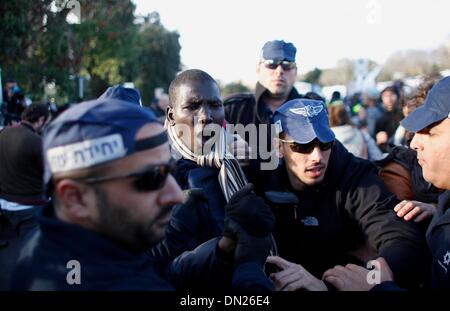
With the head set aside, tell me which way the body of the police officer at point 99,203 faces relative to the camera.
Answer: to the viewer's right

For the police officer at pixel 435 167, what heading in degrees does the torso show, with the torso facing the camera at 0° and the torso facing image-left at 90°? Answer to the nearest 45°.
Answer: approximately 90°

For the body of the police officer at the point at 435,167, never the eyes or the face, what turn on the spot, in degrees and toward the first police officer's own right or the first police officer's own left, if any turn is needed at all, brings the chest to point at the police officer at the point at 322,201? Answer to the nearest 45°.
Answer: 0° — they already face them

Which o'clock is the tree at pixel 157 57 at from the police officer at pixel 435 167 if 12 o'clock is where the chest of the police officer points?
The tree is roughly at 2 o'clock from the police officer.

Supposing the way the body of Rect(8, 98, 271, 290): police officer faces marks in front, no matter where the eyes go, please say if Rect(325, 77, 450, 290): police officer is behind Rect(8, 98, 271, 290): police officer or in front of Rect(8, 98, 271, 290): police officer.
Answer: in front

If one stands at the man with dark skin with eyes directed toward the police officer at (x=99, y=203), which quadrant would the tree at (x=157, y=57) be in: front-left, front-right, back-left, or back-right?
back-right

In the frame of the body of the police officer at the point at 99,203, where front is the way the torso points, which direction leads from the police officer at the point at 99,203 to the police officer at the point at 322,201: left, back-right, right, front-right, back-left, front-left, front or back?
front-left

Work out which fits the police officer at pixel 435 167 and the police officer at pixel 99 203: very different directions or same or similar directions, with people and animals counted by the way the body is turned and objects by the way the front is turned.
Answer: very different directions

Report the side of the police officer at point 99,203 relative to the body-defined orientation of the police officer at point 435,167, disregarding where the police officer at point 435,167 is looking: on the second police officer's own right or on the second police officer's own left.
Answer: on the second police officer's own left

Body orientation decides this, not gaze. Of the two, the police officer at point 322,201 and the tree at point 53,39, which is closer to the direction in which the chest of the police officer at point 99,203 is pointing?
the police officer

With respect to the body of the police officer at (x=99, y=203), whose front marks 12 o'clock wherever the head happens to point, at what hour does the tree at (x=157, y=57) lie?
The tree is roughly at 9 o'clock from the police officer.

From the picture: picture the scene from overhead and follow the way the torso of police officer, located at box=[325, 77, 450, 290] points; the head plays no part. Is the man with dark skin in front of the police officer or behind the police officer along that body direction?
in front

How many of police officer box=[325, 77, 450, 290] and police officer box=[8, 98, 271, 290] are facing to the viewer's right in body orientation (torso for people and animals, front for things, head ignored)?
1

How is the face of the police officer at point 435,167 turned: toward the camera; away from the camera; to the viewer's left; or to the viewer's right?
to the viewer's left

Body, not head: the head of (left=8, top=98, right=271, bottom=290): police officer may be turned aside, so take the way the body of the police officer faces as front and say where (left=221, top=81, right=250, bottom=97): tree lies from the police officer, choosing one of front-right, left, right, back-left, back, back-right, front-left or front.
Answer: left
